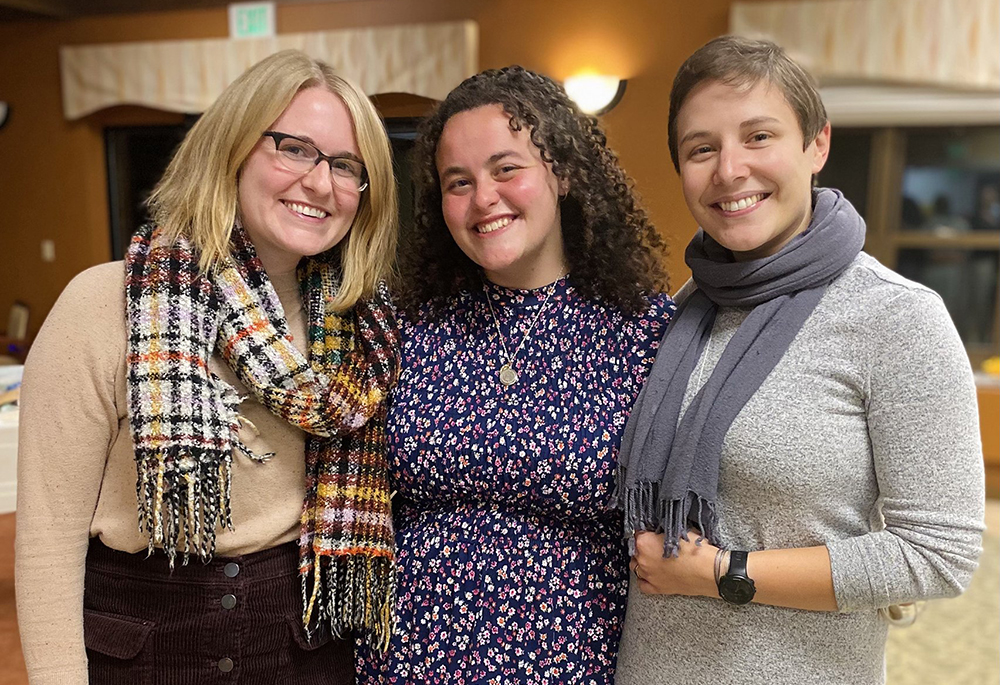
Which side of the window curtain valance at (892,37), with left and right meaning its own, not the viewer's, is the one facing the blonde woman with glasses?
front

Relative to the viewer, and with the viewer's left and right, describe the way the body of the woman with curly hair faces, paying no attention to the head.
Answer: facing the viewer

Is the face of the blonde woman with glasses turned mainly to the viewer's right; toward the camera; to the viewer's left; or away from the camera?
toward the camera

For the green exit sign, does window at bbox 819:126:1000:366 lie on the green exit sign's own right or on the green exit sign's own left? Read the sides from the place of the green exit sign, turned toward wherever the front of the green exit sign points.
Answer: on the green exit sign's own left

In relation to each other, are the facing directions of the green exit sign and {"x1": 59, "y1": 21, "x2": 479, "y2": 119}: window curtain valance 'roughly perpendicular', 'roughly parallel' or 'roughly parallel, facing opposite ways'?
roughly parallel

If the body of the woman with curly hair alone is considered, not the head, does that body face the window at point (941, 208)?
no

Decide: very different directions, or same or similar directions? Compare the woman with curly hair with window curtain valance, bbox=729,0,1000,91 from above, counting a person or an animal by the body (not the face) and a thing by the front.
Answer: same or similar directions

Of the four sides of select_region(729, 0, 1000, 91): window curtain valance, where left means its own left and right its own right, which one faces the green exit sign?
right

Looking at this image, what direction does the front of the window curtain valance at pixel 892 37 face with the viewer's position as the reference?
facing the viewer

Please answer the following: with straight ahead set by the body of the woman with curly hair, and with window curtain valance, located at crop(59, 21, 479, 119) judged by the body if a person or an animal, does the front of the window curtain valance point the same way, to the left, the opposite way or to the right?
the same way

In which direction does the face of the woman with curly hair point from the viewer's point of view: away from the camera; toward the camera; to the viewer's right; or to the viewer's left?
toward the camera

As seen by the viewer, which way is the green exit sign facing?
toward the camera

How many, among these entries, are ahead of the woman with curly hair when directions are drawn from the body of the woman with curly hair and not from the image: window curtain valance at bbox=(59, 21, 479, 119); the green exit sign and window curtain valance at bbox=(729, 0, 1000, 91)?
0

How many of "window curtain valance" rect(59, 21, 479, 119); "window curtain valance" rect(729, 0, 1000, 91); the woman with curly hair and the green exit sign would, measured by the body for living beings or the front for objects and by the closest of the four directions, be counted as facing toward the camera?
4

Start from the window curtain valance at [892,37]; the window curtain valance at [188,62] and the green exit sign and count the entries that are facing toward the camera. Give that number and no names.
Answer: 3

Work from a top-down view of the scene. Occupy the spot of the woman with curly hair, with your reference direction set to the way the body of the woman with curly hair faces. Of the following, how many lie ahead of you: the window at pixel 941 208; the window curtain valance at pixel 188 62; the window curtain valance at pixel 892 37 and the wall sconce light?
0
